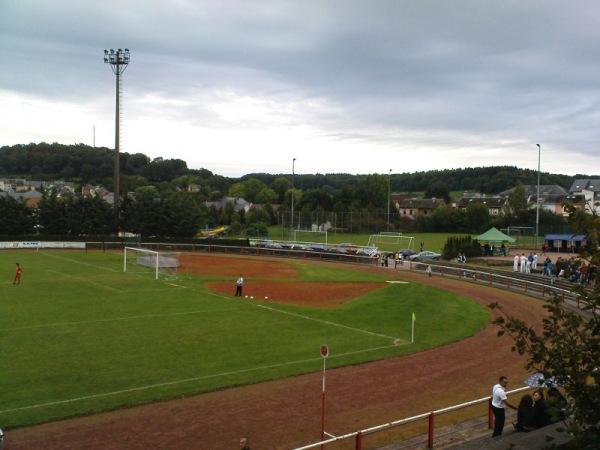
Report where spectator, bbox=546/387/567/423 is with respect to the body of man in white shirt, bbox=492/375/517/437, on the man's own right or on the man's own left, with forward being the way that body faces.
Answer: on the man's own left
